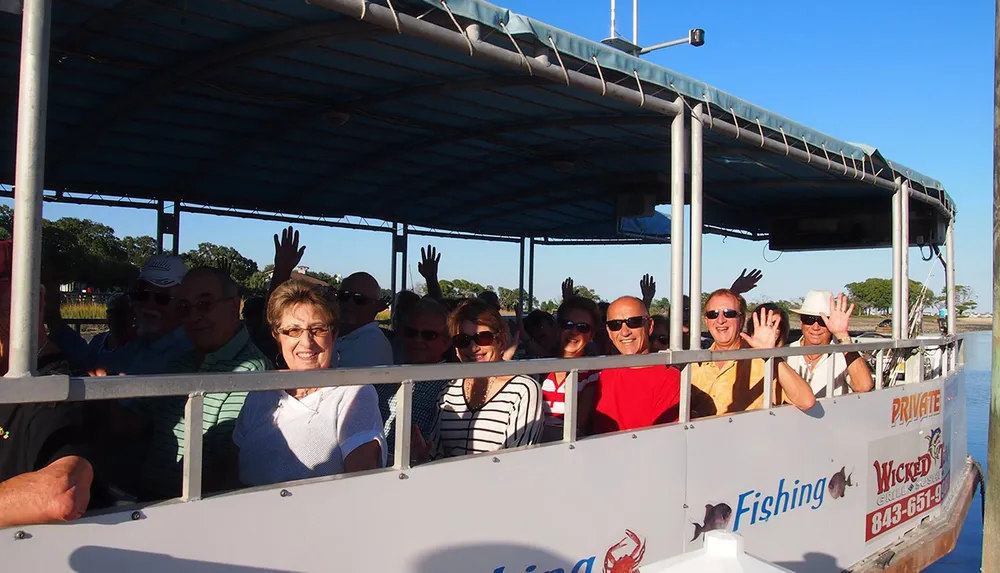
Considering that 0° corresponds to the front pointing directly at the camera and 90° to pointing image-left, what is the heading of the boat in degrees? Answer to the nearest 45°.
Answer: approximately 225°

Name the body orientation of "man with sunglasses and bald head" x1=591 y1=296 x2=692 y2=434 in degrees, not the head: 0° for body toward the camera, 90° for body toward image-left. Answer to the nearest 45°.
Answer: approximately 0°

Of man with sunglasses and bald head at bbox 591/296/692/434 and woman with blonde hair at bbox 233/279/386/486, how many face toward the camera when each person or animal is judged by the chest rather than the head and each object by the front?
2

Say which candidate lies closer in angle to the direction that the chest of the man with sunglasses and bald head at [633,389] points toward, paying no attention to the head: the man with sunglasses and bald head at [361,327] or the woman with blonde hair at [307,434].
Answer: the woman with blonde hair

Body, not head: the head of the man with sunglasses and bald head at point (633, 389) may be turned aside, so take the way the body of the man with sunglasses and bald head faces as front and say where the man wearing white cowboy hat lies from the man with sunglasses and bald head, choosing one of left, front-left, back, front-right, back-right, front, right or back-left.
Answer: back-left

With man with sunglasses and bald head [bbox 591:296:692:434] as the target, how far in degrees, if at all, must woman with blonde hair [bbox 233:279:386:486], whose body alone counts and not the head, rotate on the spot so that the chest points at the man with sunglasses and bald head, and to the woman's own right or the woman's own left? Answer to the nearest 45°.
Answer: approximately 135° to the woman's own left

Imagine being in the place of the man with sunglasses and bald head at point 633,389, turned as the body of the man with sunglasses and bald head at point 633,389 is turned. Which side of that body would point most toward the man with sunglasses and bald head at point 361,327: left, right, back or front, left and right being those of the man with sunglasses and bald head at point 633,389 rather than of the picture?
right

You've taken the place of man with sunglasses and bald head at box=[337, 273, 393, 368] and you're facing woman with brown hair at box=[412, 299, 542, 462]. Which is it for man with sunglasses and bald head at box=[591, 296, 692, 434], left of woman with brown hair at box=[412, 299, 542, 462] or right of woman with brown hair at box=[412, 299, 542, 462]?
left
